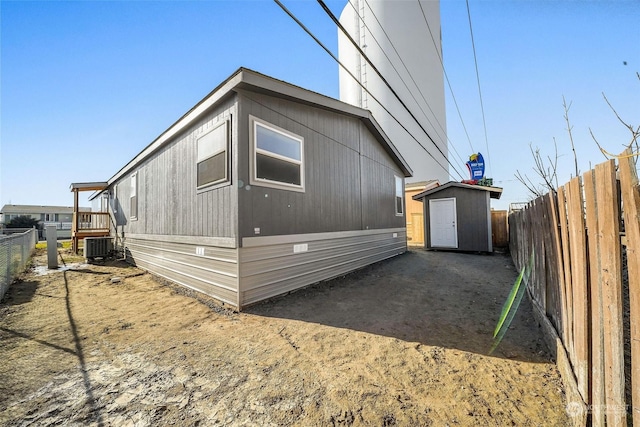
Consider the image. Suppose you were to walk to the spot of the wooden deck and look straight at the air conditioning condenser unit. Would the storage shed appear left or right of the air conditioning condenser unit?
left

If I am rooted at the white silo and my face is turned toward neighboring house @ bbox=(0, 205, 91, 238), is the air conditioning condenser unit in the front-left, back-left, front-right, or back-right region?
front-left

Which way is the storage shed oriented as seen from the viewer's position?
toward the camera

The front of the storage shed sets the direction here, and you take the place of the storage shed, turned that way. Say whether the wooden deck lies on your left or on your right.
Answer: on your right

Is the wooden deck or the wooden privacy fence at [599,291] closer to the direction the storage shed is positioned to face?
the wooden privacy fence

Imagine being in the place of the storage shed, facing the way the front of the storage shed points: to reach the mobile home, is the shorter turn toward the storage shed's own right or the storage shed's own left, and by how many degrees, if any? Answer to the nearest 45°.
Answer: approximately 45° to the storage shed's own right

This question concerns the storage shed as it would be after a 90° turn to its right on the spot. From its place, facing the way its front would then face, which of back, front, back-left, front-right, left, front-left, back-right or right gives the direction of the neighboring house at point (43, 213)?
front

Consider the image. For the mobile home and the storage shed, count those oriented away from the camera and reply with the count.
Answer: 0

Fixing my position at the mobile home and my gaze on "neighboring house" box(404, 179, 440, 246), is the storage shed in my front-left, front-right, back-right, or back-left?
front-right

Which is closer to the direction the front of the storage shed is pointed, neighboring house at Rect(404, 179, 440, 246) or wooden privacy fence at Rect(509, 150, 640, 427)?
the wooden privacy fence

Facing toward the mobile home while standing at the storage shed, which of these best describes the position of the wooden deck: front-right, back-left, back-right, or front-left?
front-right
